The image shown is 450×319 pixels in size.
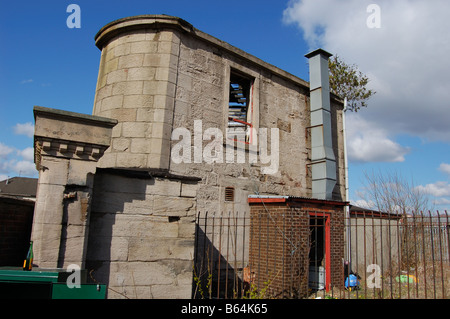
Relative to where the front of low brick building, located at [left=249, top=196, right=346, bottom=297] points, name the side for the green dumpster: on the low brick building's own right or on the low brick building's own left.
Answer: on the low brick building's own right

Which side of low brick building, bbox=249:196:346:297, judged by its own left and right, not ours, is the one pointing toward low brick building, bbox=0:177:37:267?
right

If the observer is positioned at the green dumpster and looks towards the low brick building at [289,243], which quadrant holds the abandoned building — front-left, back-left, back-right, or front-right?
front-left

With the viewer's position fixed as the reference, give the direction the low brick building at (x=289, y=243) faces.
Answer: facing the viewer and to the right of the viewer

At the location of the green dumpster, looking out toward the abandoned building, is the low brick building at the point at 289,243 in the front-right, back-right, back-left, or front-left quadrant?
front-right
